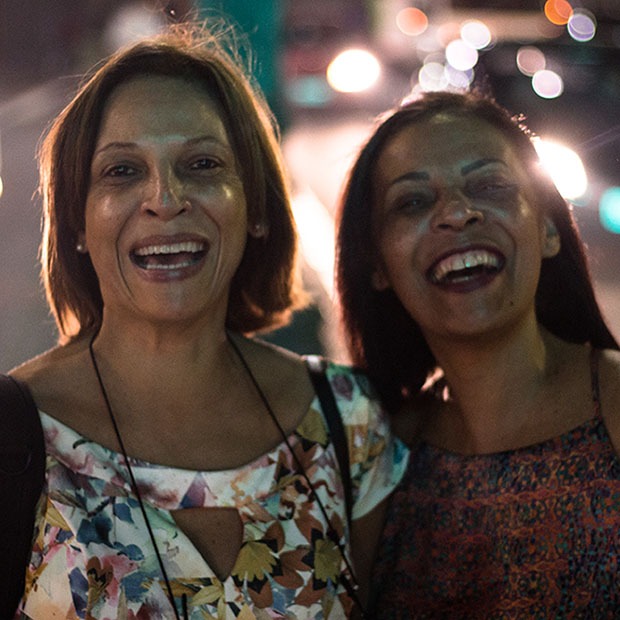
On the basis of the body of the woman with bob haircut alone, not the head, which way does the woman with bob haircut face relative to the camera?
toward the camera
